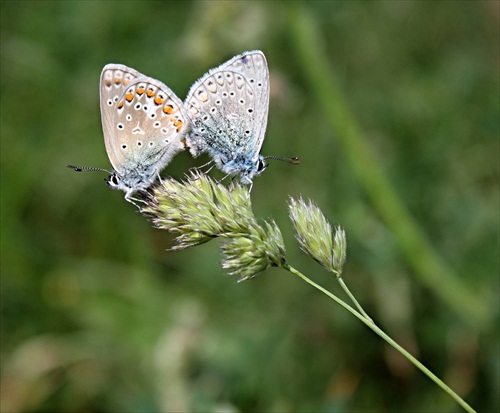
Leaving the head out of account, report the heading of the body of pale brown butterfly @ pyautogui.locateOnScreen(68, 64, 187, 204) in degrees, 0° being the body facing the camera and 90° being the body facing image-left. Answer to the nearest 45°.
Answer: approximately 90°

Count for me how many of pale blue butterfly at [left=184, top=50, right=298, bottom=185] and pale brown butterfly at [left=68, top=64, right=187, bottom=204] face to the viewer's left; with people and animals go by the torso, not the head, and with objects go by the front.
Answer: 1

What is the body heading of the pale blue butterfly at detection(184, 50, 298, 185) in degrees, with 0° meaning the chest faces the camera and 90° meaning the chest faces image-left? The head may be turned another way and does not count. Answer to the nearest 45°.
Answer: approximately 270°

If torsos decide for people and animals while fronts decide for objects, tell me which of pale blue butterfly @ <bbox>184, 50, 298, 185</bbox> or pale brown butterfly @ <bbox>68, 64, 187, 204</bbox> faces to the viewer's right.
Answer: pale blue butterfly @ <bbox>184, 50, 298, 185</bbox>

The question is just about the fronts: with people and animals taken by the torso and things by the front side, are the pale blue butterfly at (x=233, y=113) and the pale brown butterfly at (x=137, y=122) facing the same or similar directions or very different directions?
very different directions
